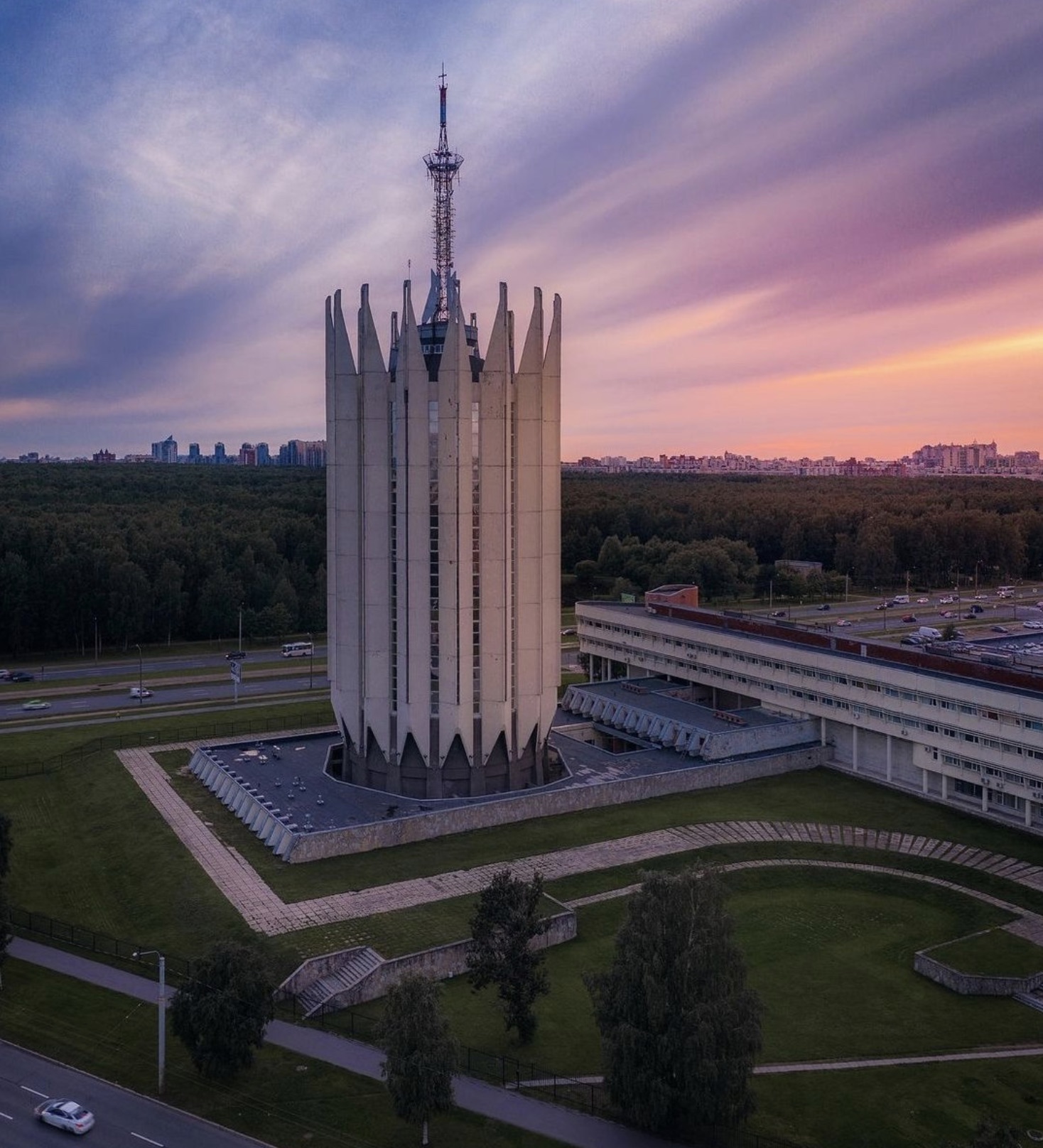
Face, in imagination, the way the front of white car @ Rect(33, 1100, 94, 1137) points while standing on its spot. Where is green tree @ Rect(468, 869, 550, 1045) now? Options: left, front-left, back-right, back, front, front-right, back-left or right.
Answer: back-right

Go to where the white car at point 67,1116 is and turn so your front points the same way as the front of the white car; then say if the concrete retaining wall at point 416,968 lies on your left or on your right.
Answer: on your right

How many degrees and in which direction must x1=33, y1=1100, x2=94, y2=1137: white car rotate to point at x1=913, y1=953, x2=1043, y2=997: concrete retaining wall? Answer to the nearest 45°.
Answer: approximately 135° to its right

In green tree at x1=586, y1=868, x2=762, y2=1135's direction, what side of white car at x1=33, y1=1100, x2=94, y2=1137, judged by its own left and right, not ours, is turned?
back

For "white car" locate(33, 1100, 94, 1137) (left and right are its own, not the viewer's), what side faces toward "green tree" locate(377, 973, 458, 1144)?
back
